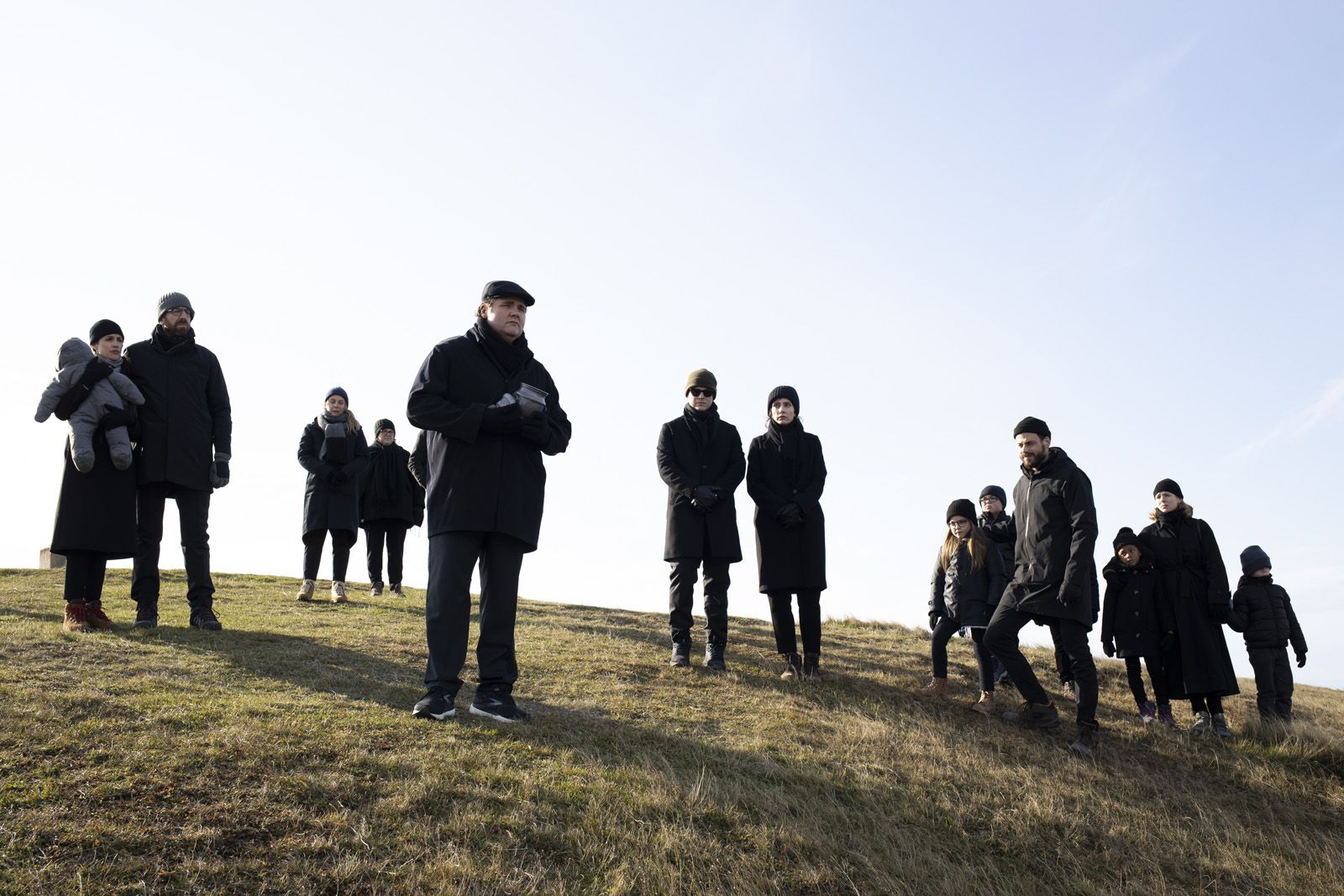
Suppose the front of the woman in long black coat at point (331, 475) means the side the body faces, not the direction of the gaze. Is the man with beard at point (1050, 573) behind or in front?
in front

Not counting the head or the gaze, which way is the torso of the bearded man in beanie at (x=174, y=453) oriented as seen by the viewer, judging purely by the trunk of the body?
toward the camera

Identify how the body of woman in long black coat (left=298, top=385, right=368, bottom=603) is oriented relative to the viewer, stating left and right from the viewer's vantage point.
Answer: facing the viewer

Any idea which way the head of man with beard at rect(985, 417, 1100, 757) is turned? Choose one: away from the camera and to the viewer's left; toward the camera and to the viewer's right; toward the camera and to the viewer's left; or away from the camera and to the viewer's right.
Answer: toward the camera and to the viewer's left

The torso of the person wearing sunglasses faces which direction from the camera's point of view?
toward the camera

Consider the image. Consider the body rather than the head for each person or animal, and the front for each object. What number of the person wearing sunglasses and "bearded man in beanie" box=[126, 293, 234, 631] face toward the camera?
2

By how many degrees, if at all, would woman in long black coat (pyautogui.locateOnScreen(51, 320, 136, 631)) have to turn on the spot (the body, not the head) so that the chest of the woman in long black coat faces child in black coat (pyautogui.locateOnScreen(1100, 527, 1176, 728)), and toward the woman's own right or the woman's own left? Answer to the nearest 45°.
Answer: approximately 45° to the woman's own left

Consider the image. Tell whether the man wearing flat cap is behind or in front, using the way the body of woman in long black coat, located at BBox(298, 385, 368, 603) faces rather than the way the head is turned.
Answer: in front

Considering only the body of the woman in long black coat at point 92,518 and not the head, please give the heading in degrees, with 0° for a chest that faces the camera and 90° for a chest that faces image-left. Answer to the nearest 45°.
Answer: approximately 315°
